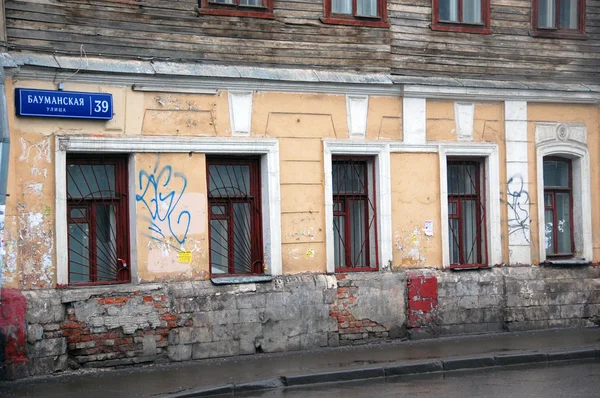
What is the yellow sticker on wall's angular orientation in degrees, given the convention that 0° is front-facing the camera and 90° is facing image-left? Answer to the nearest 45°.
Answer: approximately 0°
